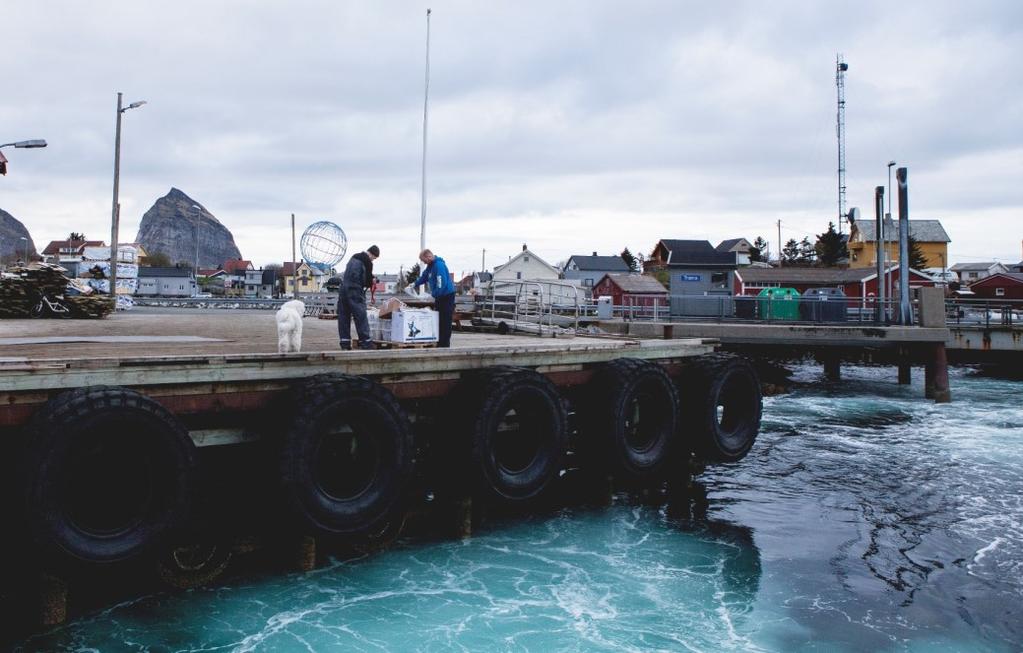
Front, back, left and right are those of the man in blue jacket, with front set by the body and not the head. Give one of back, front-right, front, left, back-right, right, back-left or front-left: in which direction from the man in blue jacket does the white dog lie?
front-left

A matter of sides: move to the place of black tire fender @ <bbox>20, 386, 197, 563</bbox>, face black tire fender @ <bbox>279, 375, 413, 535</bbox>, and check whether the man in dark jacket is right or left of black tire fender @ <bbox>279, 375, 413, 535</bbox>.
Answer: left

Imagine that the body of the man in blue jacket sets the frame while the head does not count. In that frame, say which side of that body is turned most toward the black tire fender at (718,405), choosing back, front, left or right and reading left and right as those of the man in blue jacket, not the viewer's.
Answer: back

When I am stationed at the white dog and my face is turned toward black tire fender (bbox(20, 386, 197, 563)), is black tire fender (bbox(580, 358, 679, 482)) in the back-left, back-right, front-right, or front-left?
back-left

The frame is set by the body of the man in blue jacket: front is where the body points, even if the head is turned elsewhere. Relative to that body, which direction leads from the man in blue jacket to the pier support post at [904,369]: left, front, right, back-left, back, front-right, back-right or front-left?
back-right

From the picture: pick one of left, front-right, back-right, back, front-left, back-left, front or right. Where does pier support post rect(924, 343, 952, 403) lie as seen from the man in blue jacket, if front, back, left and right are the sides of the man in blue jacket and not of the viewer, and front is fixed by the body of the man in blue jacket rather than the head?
back-right

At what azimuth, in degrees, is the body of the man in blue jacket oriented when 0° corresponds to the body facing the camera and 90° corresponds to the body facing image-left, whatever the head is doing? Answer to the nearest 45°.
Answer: approximately 90°

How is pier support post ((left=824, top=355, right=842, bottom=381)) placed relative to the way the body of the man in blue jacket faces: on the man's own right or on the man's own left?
on the man's own right

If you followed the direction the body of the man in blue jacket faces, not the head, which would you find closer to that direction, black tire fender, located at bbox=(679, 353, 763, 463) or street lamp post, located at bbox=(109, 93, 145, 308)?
the street lamp post

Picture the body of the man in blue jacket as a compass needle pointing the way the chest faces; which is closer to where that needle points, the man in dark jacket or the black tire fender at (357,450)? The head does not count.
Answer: the man in dark jacket
